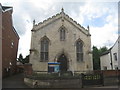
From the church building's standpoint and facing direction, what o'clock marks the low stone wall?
The low stone wall is roughly at 12 o'clock from the church building.

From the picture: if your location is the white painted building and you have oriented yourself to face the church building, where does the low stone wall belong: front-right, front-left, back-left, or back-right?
front-left

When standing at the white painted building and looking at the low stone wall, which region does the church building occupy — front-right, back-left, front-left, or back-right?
front-right

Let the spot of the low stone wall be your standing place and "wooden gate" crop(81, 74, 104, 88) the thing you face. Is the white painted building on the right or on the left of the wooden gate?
left

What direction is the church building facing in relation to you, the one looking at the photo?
facing the viewer

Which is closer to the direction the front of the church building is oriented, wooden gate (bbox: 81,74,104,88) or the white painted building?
the wooden gate

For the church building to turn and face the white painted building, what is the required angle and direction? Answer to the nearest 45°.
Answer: approximately 135° to its left

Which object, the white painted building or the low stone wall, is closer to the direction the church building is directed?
the low stone wall

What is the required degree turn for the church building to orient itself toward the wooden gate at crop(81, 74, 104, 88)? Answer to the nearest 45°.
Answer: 0° — it already faces it
